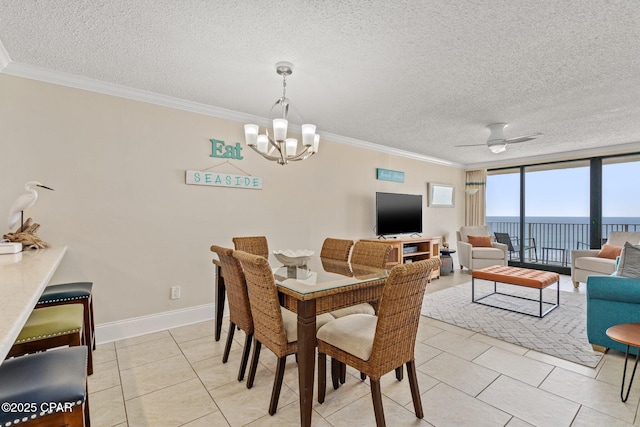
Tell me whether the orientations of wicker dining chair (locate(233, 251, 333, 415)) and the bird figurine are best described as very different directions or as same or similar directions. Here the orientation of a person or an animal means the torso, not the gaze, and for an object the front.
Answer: same or similar directions

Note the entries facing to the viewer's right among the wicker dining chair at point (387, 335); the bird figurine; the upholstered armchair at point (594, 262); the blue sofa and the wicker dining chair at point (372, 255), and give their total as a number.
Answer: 1

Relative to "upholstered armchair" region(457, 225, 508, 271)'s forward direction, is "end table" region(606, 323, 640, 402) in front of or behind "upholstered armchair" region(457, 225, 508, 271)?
in front

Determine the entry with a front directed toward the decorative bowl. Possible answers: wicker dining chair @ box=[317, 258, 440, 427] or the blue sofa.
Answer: the wicker dining chair

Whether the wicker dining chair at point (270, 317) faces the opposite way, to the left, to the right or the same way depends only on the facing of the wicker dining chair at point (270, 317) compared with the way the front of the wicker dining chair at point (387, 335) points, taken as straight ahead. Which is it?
to the right

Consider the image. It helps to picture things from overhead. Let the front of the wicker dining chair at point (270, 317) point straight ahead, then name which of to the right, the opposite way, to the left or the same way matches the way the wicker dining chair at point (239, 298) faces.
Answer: the same way

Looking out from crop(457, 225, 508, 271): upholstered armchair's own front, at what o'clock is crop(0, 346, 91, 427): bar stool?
The bar stool is roughly at 2 o'clock from the upholstered armchair.

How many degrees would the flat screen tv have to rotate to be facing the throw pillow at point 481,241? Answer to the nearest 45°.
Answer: approximately 90° to its left

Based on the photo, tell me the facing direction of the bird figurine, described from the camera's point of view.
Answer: facing to the right of the viewer

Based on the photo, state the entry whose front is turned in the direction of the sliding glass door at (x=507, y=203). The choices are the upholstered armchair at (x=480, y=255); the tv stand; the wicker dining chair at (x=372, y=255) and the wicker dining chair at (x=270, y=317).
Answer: the wicker dining chair at (x=270, y=317)

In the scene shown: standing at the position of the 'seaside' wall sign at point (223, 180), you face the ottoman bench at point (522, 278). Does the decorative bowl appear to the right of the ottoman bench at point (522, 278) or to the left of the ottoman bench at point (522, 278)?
right

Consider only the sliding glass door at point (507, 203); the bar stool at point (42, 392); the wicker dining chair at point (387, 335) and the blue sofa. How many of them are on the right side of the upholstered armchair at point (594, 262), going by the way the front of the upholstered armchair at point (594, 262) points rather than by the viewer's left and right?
1

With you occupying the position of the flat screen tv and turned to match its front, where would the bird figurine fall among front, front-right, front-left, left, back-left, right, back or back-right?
right
